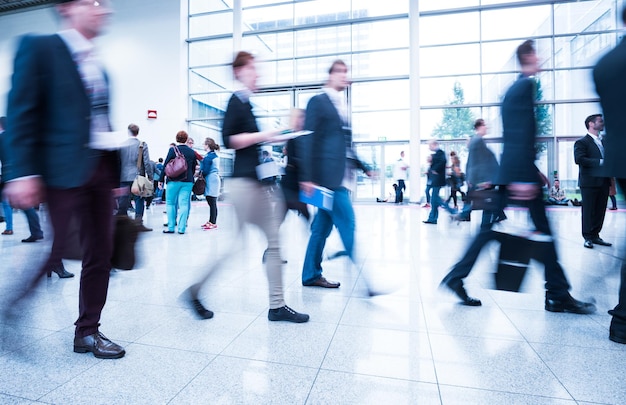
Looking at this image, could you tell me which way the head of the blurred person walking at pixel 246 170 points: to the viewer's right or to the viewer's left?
to the viewer's right

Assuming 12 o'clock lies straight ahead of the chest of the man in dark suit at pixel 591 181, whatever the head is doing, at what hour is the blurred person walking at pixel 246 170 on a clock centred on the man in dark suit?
The blurred person walking is roughly at 2 o'clock from the man in dark suit.

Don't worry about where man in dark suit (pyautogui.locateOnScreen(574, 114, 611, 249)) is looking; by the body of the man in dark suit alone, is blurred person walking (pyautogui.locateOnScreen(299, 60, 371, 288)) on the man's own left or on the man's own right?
on the man's own right

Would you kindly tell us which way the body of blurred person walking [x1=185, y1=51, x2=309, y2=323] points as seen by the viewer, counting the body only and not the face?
to the viewer's right

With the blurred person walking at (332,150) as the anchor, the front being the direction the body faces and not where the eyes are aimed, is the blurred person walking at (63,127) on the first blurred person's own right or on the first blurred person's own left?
on the first blurred person's own right

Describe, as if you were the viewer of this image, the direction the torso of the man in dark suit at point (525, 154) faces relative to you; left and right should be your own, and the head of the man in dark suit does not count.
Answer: facing to the right of the viewer

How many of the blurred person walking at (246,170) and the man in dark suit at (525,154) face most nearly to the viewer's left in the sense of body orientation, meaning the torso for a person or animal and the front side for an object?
0

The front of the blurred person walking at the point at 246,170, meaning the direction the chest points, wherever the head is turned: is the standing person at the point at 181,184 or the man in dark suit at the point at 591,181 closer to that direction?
the man in dark suit

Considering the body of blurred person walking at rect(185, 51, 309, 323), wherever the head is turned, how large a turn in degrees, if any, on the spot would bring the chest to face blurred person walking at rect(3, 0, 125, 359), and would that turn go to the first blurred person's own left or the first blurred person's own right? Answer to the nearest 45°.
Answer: approximately 135° to the first blurred person's own right

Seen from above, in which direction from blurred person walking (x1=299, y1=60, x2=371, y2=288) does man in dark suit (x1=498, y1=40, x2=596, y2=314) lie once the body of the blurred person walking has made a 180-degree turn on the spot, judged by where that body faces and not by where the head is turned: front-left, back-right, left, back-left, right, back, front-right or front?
back-right

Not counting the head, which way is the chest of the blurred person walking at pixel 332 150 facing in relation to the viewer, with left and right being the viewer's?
facing the viewer and to the right of the viewer
